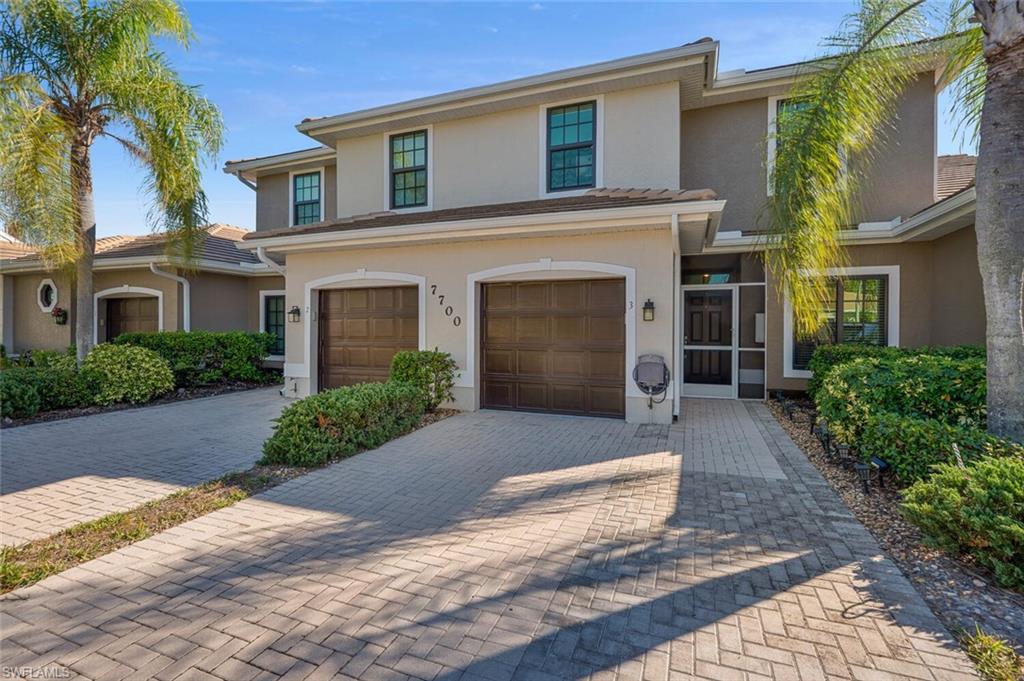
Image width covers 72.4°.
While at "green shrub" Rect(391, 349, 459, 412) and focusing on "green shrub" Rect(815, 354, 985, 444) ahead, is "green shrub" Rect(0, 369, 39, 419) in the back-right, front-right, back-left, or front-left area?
back-right

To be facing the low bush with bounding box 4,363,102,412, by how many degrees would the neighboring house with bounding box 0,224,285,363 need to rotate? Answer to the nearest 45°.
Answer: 0° — it already faces it

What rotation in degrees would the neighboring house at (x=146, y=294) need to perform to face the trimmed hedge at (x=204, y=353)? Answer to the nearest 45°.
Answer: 0° — it already faces it

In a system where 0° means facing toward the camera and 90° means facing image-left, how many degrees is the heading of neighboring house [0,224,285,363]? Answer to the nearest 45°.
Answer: approximately 0°

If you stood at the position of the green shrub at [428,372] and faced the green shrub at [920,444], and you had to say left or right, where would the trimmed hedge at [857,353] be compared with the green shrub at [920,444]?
left

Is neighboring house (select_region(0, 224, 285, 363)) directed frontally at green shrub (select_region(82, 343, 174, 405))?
yes

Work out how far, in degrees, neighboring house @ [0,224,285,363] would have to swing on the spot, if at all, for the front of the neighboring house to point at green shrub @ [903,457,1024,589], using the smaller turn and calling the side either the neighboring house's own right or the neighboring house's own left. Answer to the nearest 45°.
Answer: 0° — it already faces it
